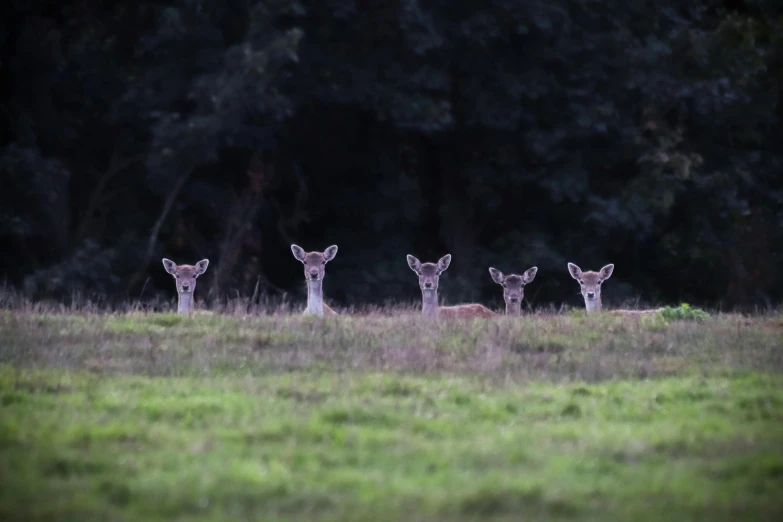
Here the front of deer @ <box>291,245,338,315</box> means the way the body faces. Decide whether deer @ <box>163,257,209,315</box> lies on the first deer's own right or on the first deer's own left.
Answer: on the first deer's own right

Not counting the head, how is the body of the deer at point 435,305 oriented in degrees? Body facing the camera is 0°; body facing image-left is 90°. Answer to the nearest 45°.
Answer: approximately 90°

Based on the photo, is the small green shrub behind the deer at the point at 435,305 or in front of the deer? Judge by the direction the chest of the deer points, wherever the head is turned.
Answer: behind

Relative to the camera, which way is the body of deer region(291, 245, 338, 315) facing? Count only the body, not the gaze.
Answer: toward the camera

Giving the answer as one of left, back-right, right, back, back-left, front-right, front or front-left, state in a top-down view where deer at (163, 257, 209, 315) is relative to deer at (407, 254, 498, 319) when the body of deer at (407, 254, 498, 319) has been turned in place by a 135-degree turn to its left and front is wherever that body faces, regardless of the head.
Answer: back-right

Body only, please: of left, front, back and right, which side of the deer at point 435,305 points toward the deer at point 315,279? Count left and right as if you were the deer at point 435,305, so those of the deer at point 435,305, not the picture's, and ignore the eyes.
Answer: front

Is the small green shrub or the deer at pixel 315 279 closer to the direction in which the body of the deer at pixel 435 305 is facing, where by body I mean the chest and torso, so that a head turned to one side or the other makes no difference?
the deer
